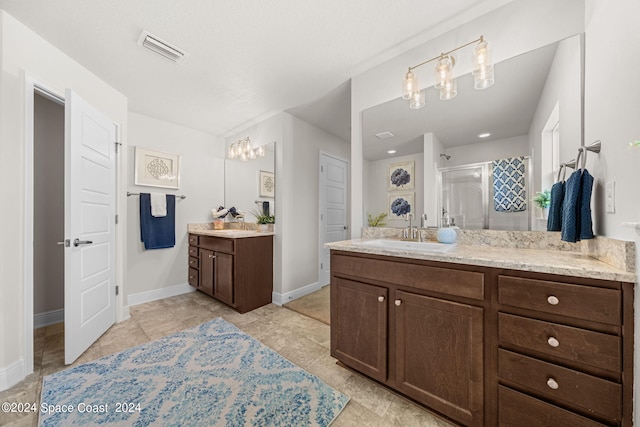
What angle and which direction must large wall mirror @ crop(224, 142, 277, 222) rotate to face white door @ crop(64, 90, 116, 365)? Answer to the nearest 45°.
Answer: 0° — it already faces it

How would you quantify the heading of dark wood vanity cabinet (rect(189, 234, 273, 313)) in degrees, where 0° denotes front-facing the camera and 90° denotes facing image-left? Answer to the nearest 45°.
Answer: approximately 45°

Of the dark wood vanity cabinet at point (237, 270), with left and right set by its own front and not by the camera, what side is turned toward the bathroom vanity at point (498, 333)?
left

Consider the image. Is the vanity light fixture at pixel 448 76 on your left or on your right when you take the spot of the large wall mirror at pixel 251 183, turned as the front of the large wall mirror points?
on your left

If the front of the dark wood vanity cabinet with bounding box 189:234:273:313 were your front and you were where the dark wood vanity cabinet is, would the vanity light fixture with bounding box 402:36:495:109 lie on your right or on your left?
on your left

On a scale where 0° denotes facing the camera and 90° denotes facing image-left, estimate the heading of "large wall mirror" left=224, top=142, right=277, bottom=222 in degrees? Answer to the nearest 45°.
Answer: approximately 45°

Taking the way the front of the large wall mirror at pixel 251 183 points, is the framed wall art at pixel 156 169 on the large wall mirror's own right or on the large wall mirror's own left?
on the large wall mirror's own right

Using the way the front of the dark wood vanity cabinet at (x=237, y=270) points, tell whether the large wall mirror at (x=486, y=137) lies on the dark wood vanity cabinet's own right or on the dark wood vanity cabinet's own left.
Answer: on the dark wood vanity cabinet's own left

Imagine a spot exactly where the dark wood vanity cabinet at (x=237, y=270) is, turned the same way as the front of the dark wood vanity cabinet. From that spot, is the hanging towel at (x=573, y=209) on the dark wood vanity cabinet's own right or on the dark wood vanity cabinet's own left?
on the dark wood vanity cabinet's own left

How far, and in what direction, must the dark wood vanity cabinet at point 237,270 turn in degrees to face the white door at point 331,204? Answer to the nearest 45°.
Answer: approximately 135° to its left
